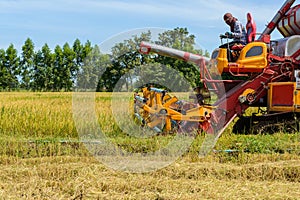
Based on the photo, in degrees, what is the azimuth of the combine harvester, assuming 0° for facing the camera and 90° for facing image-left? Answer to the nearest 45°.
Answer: approximately 90°

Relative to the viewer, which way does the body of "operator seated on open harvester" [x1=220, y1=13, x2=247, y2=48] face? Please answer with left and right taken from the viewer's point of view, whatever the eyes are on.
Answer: facing to the left of the viewer

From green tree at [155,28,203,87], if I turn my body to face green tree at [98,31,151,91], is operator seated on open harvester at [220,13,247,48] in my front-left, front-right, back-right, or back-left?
back-left
